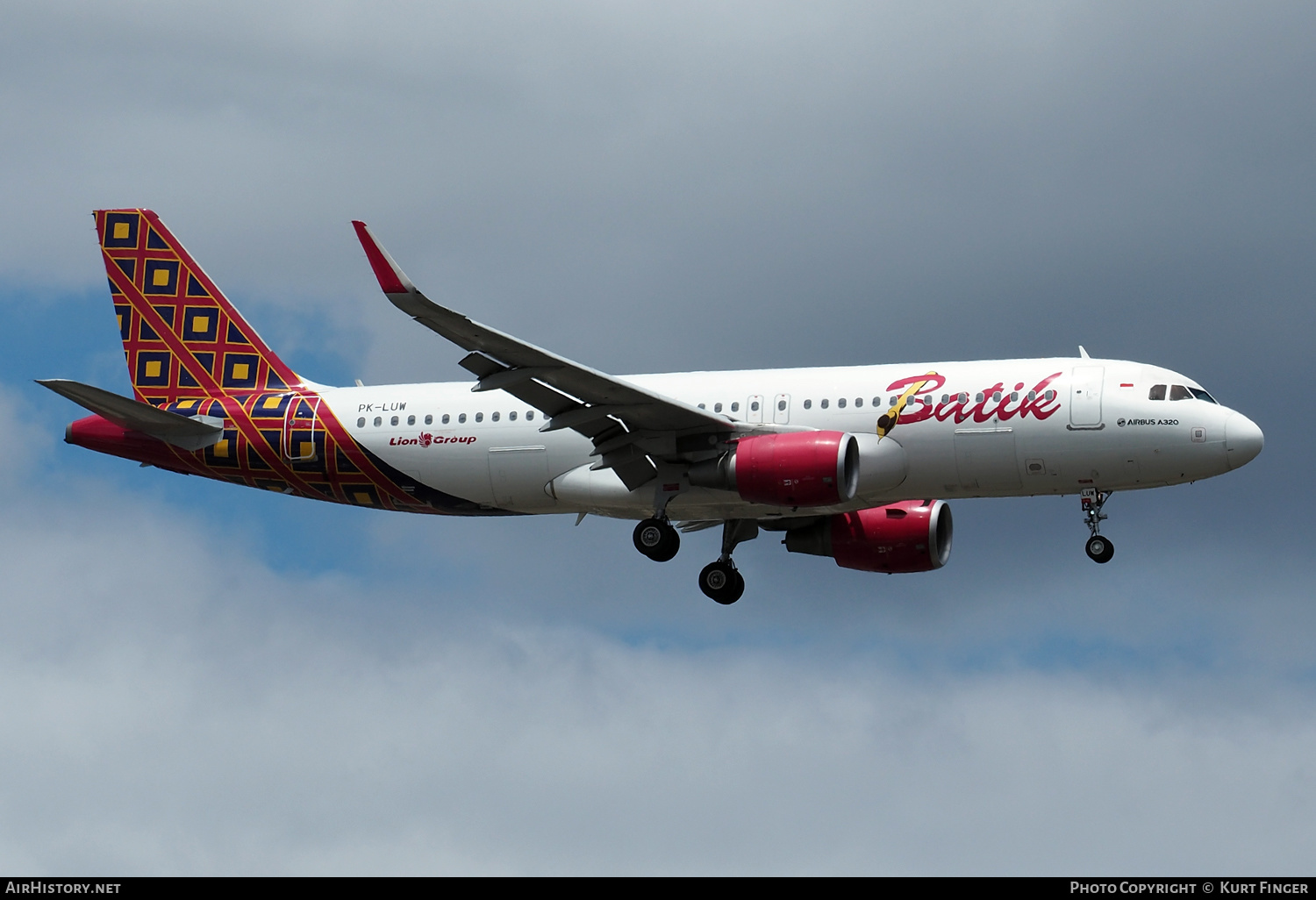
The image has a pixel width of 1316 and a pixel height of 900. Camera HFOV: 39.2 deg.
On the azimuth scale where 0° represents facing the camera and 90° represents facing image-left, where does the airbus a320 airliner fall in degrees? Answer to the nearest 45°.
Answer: approximately 270°
